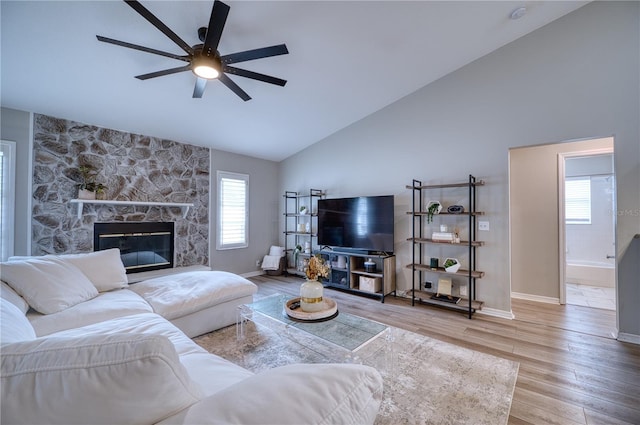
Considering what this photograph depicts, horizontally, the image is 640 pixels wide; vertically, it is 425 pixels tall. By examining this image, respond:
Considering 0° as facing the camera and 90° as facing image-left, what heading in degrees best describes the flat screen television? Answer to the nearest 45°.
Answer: approximately 45°

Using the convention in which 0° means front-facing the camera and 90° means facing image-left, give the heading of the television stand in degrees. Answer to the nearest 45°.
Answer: approximately 45°

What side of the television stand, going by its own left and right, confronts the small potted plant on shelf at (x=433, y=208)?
left

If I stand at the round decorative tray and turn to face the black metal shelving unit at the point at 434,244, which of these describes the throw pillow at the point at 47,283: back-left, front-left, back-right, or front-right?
back-left

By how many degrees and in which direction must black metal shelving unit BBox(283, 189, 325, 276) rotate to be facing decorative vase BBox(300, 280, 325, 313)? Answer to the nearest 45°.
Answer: approximately 45° to its left

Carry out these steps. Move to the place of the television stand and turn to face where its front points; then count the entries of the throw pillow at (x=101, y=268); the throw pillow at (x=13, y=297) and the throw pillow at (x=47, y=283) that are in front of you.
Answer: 3

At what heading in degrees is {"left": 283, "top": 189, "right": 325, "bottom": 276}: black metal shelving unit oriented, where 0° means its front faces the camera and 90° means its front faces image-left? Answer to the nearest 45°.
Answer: approximately 45°
